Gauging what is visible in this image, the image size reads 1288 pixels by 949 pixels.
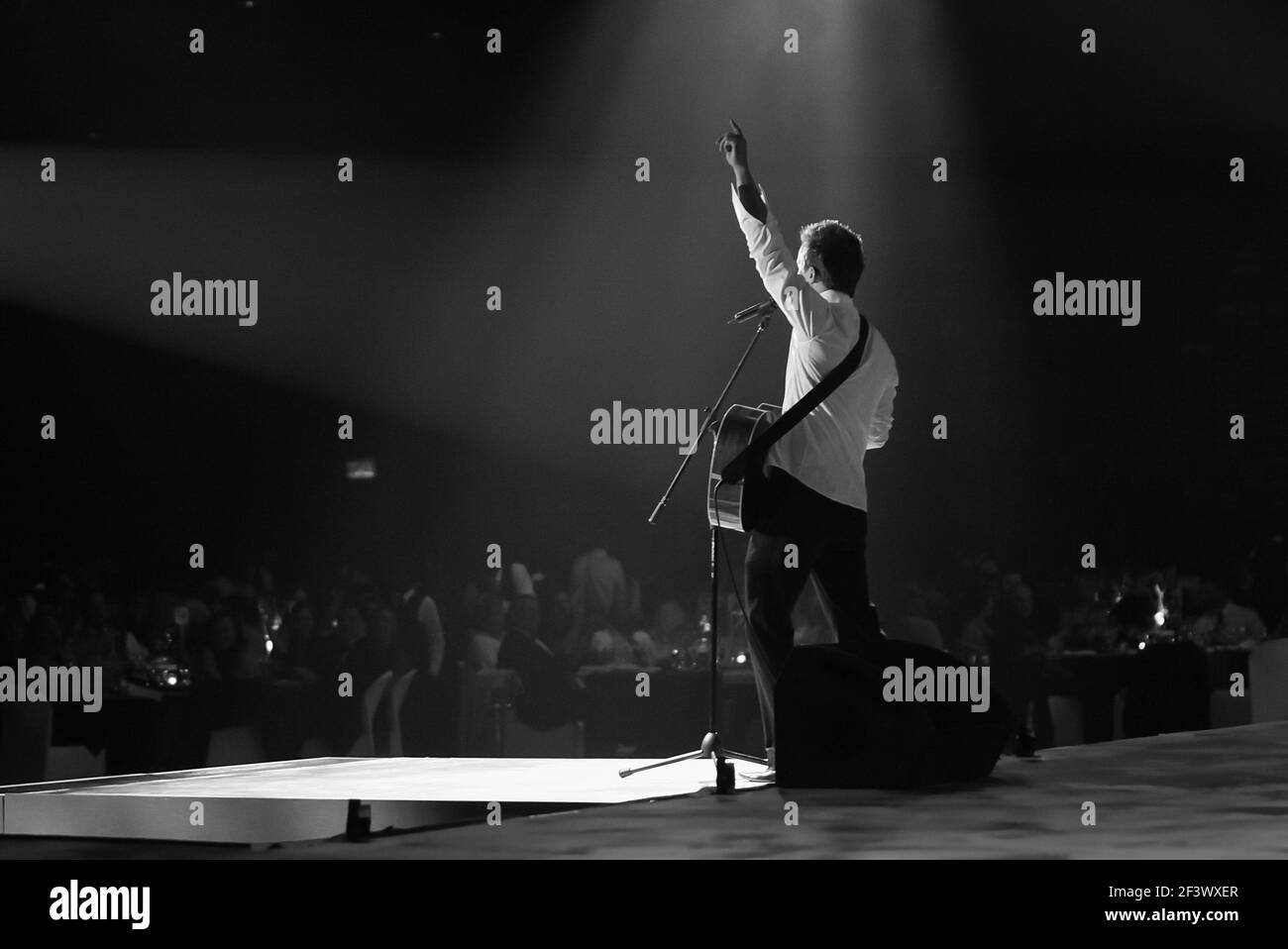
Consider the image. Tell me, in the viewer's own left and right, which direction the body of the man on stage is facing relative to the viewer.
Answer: facing away from the viewer and to the left of the viewer

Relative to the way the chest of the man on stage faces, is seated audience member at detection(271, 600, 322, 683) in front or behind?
in front

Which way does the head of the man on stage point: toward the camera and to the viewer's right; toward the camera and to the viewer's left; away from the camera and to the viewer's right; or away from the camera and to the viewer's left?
away from the camera and to the viewer's left

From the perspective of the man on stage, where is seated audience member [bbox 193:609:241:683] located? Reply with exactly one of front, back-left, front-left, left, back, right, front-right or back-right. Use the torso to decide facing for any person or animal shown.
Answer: front

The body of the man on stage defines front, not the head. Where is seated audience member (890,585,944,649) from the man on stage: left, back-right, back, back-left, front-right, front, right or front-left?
front-right

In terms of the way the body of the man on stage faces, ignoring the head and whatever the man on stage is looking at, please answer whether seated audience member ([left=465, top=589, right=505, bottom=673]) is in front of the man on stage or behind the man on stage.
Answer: in front
